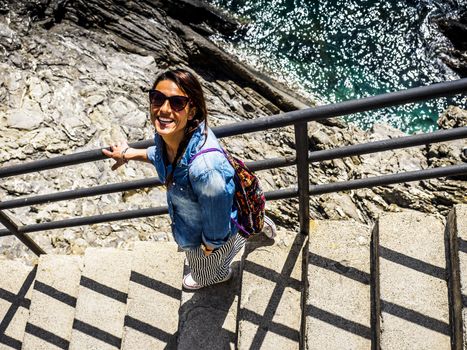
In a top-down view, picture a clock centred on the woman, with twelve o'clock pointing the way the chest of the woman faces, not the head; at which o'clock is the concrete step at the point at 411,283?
The concrete step is roughly at 7 o'clock from the woman.

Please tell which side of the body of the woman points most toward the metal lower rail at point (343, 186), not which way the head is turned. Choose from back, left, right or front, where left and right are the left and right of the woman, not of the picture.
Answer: back

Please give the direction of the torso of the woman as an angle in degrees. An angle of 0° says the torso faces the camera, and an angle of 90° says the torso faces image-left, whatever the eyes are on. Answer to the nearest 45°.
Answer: approximately 45°

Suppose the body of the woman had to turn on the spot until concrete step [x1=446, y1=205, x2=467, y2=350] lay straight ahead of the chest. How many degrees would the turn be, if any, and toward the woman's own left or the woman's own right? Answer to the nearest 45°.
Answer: approximately 135° to the woman's own left
